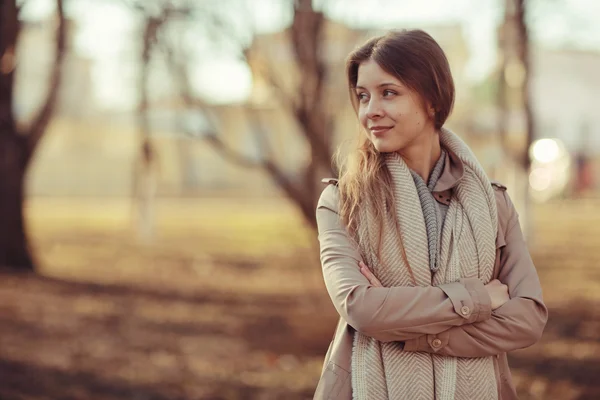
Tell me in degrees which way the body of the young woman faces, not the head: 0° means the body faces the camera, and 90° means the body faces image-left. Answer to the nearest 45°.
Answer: approximately 0°

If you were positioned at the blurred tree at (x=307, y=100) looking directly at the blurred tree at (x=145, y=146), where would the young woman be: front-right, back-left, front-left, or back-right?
back-left

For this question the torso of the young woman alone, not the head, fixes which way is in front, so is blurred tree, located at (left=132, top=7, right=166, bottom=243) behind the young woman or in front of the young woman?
behind

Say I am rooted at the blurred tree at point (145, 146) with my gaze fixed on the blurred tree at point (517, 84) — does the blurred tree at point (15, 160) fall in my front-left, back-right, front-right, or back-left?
back-right

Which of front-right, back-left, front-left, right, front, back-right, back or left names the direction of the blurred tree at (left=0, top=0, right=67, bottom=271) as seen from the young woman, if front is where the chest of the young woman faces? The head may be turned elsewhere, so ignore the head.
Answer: back-right

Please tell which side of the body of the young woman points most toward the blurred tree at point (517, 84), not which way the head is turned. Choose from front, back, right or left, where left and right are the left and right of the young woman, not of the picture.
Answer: back

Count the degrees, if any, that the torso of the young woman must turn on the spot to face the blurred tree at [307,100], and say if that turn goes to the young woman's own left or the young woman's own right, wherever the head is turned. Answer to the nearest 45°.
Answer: approximately 180°

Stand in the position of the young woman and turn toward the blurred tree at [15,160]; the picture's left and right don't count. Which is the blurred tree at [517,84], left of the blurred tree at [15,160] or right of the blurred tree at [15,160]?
right
